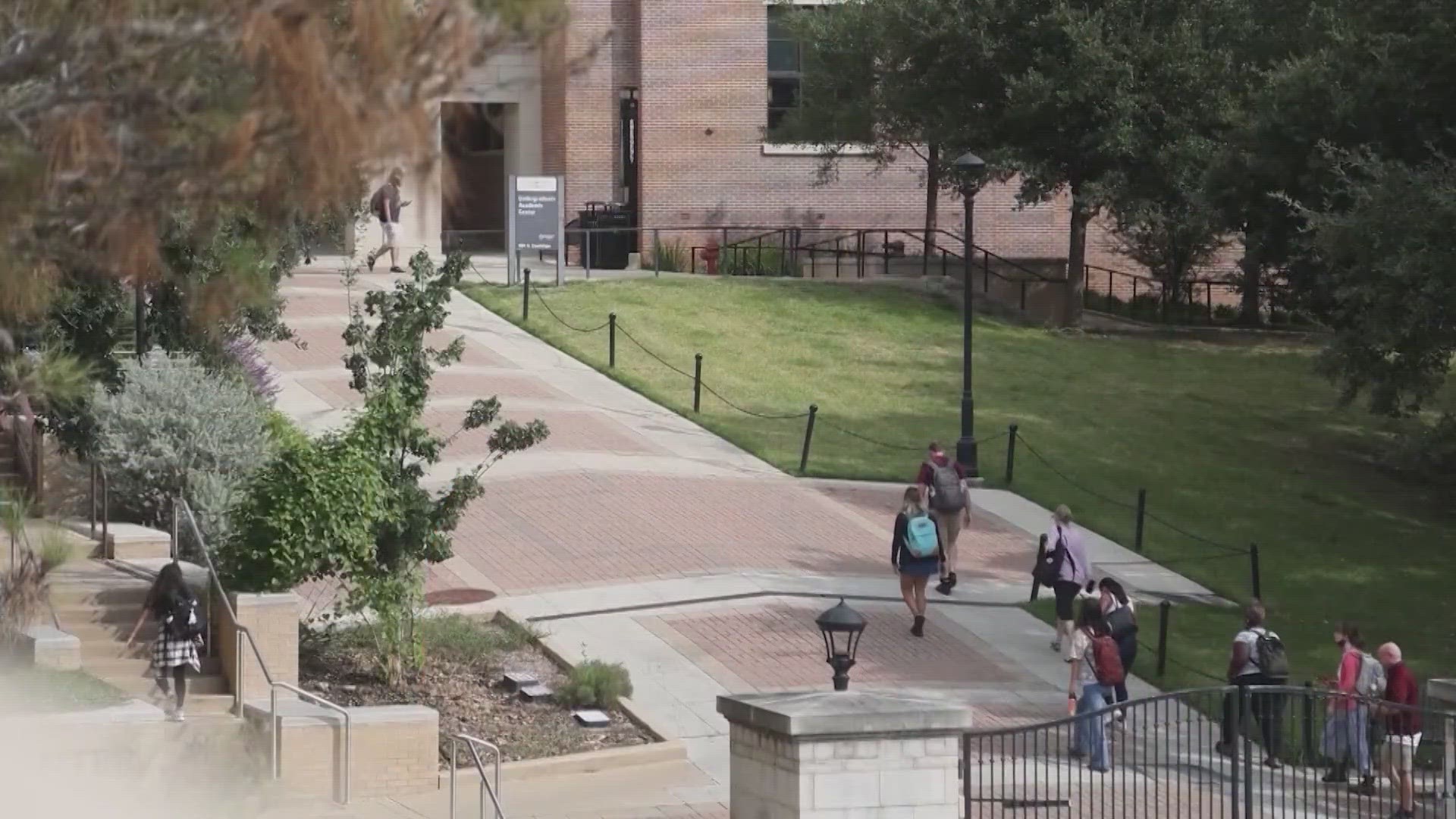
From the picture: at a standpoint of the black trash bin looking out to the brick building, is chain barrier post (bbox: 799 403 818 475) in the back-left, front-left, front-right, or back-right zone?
back-right

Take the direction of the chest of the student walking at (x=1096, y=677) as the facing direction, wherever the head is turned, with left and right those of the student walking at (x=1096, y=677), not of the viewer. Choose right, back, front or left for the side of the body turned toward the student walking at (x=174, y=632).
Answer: left

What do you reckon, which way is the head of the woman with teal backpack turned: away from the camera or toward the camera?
away from the camera

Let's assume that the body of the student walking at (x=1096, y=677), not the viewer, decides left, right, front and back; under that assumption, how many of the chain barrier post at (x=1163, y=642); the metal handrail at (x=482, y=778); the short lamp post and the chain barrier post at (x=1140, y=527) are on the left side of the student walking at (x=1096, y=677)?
2

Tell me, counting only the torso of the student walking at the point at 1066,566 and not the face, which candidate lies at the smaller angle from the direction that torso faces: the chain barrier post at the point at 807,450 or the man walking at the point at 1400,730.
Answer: the chain barrier post

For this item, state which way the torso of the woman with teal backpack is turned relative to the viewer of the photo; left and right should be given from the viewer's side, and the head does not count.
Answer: facing away from the viewer and to the left of the viewer

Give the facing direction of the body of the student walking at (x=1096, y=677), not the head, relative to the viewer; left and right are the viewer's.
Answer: facing away from the viewer and to the left of the viewer

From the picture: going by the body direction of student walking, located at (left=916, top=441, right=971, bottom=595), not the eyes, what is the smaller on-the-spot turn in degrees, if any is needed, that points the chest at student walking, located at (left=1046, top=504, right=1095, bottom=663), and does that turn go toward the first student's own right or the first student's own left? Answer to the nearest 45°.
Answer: approximately 180°

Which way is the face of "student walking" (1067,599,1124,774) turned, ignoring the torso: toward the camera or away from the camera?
away from the camera

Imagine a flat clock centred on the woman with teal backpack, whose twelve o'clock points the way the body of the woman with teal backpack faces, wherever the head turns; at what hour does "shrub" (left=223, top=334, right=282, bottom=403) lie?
The shrub is roughly at 11 o'clock from the woman with teal backpack.
